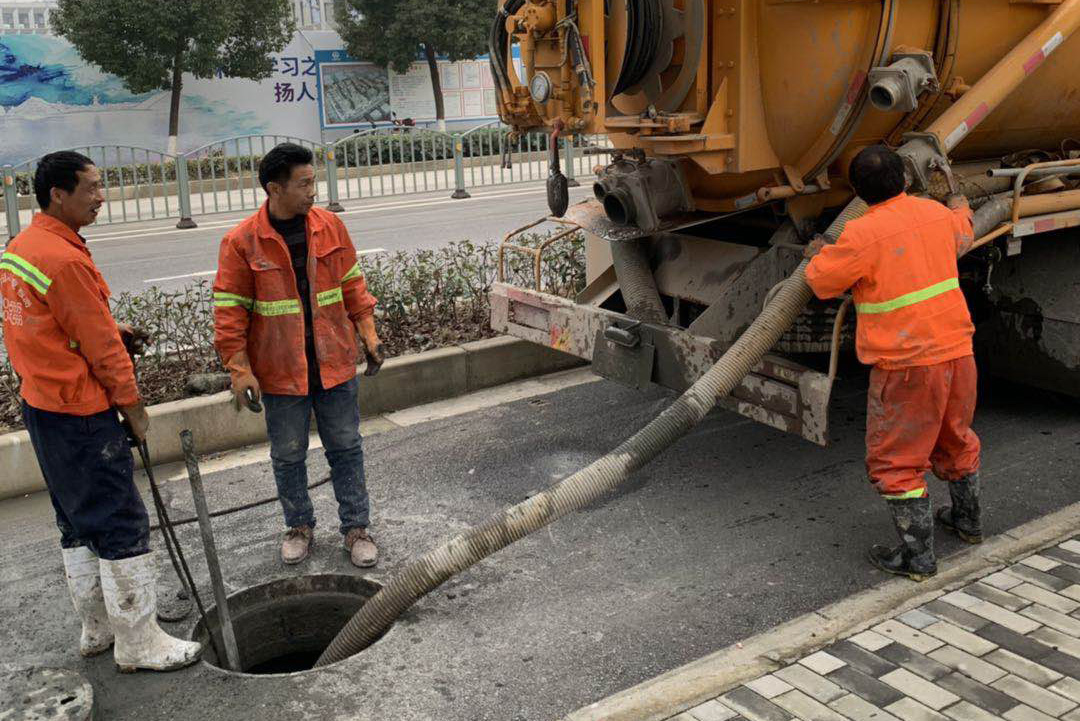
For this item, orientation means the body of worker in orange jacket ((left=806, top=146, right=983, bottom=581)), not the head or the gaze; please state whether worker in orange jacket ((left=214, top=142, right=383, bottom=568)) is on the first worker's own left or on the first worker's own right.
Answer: on the first worker's own left

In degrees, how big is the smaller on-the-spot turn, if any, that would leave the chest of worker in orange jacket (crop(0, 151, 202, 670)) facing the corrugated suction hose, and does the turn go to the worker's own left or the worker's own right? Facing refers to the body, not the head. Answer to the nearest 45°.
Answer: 0° — they already face it

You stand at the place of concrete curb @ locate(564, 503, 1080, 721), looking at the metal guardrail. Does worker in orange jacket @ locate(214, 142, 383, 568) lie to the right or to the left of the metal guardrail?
left

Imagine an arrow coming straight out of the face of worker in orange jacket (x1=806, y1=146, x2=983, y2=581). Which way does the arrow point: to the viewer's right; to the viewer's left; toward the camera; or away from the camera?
away from the camera

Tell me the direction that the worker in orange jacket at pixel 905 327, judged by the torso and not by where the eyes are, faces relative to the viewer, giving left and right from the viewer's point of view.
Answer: facing away from the viewer and to the left of the viewer

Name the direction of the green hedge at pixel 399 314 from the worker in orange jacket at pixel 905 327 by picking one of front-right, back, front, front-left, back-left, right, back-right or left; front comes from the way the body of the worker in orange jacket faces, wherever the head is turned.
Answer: front

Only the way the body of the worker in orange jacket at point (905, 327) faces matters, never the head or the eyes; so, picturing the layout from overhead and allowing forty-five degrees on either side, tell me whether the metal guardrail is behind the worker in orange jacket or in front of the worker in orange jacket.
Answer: in front

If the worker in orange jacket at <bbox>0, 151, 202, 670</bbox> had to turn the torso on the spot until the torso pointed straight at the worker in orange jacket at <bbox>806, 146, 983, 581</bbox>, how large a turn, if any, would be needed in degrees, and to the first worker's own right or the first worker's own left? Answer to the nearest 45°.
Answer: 0° — they already face them

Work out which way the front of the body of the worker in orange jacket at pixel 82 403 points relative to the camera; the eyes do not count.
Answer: to the viewer's right

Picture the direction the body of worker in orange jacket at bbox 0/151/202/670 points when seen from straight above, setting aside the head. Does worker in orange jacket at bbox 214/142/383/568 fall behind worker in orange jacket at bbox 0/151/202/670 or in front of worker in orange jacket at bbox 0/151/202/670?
in front

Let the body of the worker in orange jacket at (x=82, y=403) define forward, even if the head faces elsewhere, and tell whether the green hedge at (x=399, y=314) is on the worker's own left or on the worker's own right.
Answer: on the worker's own left

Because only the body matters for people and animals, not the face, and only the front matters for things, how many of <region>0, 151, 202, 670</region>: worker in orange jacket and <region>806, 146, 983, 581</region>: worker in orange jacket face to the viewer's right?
1
